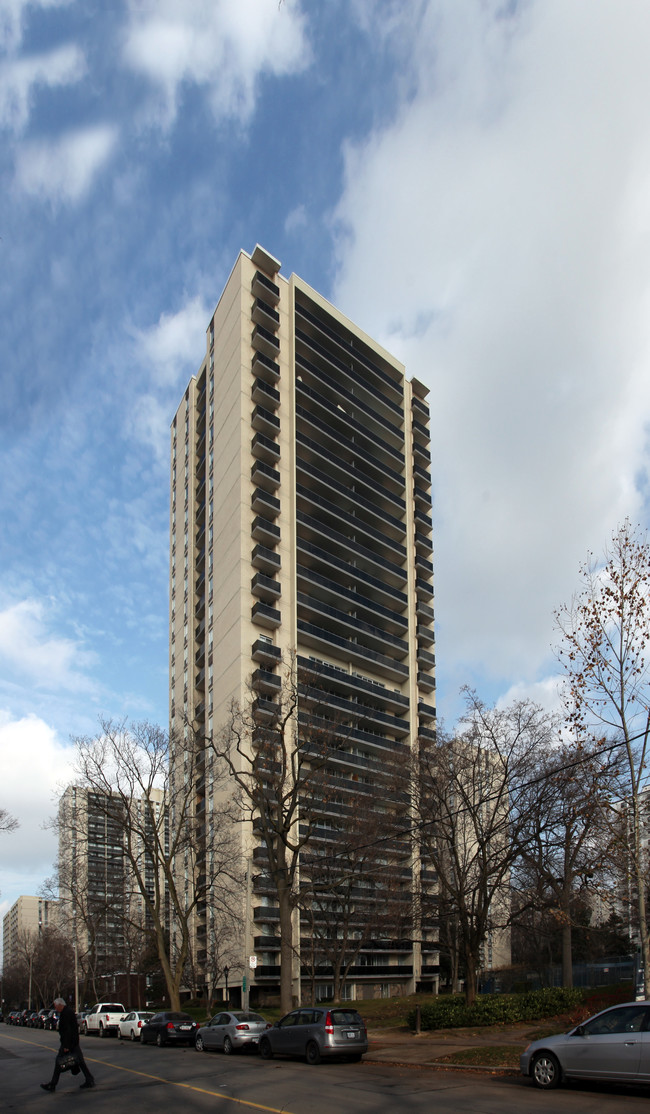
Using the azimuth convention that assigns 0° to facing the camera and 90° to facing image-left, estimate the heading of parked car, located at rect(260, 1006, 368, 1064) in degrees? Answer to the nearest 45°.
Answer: approximately 135°

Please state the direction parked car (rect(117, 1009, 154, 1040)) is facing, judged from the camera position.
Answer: facing away from the viewer and to the left of the viewer

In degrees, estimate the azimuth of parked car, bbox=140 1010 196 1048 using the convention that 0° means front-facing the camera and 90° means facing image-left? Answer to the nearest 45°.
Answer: approximately 135°

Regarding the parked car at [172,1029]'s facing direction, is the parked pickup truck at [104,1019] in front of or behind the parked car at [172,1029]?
in front

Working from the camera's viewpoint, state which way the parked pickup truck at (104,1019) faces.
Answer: facing away from the viewer and to the left of the viewer

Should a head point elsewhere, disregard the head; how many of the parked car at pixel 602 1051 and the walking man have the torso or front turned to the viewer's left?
2

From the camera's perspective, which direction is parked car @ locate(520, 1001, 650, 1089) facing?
to the viewer's left

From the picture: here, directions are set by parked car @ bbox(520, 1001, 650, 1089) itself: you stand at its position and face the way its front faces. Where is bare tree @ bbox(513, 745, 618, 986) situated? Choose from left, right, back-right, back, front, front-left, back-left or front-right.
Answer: right

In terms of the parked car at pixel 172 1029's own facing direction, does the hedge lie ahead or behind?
behind

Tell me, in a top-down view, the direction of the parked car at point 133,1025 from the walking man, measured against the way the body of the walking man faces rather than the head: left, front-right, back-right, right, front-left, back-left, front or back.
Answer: right

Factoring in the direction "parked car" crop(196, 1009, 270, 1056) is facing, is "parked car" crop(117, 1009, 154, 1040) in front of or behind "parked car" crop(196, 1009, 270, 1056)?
in front

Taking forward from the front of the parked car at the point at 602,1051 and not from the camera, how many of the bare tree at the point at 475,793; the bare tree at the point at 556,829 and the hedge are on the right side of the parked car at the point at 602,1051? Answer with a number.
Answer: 3

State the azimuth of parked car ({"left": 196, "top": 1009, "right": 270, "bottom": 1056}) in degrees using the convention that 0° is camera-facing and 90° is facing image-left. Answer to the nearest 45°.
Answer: approximately 135°
